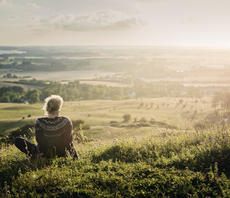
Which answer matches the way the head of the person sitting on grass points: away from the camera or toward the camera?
away from the camera

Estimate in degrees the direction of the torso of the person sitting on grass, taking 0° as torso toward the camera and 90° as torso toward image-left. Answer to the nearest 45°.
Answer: approximately 180°
